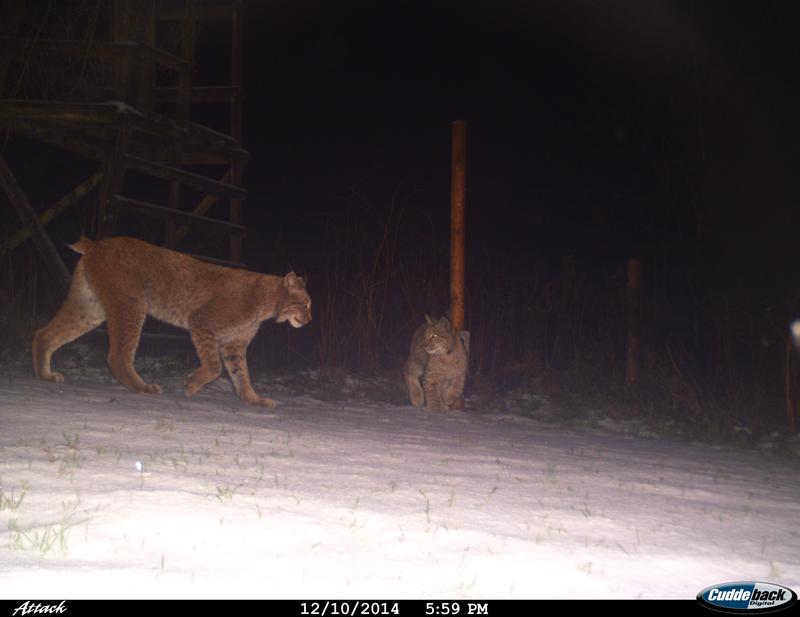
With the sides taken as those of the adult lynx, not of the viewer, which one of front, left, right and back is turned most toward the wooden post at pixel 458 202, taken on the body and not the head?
front

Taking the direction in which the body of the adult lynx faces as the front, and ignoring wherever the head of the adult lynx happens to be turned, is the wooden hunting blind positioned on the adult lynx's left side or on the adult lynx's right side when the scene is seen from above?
on the adult lynx's left side

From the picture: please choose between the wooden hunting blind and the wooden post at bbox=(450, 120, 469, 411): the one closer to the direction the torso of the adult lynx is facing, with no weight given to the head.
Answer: the wooden post

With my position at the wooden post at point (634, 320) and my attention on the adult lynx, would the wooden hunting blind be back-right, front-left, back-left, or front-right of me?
front-right

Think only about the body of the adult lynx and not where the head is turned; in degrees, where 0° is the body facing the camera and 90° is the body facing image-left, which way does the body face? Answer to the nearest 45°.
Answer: approximately 270°

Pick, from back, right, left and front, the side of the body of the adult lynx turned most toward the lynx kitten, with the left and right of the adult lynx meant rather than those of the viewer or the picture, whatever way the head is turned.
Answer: front

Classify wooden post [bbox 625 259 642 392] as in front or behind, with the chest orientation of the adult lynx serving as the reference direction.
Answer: in front
